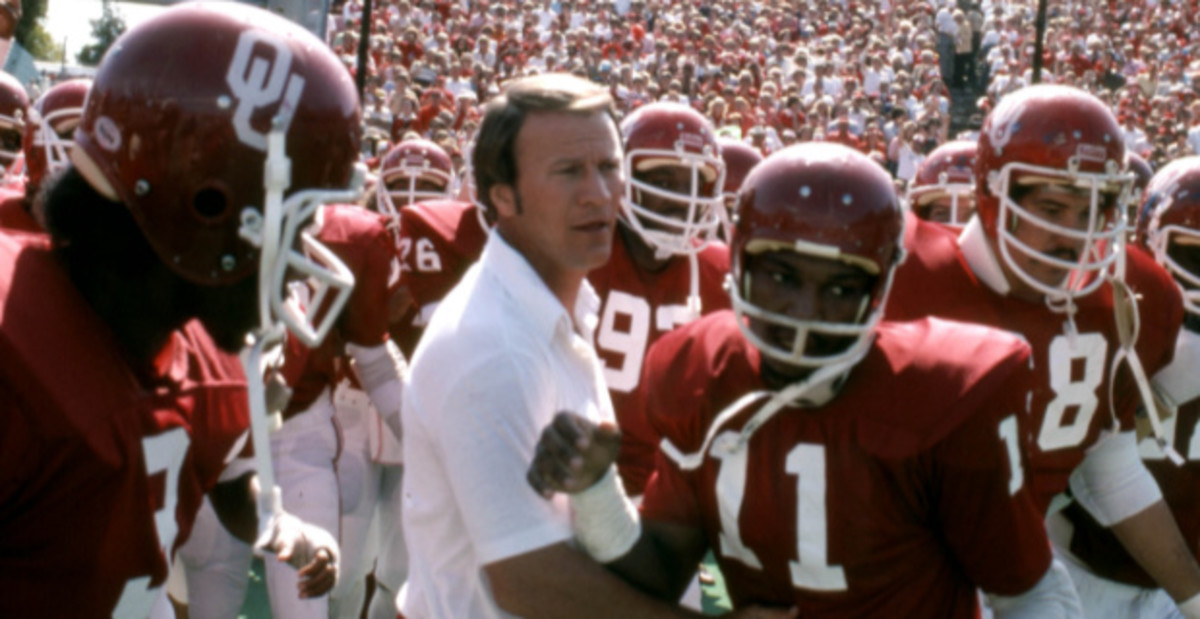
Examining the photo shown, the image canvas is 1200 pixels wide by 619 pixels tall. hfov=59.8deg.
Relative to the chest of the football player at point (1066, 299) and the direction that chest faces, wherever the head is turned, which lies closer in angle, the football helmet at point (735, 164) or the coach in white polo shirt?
the coach in white polo shirt

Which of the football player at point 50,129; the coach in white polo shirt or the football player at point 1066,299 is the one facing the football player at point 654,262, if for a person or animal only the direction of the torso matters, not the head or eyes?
the football player at point 50,129

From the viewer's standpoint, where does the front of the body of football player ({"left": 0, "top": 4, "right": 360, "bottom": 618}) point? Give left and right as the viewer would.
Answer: facing the viewer and to the right of the viewer

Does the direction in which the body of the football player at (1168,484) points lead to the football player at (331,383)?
no

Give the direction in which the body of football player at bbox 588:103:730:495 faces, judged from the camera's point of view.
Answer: toward the camera

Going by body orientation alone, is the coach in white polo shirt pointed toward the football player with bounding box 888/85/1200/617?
no

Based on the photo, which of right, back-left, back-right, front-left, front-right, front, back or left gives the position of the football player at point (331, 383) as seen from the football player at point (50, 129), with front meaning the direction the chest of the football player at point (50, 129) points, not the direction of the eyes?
front

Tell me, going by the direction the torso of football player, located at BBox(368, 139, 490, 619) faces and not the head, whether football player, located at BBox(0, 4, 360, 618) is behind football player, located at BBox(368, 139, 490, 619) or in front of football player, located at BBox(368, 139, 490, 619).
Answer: in front

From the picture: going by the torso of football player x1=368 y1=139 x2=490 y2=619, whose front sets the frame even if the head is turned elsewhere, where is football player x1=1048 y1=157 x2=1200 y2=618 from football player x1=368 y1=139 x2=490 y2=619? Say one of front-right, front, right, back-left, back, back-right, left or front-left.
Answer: front-left

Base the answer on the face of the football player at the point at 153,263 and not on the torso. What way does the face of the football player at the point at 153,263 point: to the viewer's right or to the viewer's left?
to the viewer's right

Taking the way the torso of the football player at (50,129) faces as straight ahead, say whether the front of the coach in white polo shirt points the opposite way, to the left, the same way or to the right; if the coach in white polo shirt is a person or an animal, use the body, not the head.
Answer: the same way

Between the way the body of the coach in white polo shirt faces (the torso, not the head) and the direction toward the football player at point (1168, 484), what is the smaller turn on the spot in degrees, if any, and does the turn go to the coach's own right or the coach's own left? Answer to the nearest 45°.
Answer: approximately 90° to the coach's own left

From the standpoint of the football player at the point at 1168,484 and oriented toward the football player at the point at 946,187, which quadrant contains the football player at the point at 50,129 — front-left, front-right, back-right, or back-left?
front-left

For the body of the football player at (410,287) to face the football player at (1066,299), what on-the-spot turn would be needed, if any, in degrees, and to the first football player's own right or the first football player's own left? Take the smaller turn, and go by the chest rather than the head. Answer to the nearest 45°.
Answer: approximately 45° to the first football player's own left

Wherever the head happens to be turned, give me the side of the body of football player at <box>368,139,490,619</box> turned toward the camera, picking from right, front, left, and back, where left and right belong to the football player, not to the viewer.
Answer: front

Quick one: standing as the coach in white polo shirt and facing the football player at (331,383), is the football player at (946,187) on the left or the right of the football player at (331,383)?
right

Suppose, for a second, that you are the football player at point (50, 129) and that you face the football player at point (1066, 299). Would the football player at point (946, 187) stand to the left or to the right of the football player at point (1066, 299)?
left

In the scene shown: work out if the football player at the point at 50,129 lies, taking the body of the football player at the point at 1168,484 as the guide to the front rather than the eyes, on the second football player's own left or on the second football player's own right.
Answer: on the second football player's own right

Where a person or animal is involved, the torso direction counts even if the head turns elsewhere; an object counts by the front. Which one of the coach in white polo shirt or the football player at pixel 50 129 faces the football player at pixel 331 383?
the football player at pixel 50 129

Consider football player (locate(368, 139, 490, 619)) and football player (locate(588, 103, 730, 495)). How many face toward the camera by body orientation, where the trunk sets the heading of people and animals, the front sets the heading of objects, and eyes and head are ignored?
2

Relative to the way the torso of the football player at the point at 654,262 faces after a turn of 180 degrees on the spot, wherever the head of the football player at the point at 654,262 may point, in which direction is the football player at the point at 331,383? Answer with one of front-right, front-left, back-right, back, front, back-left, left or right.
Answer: left
